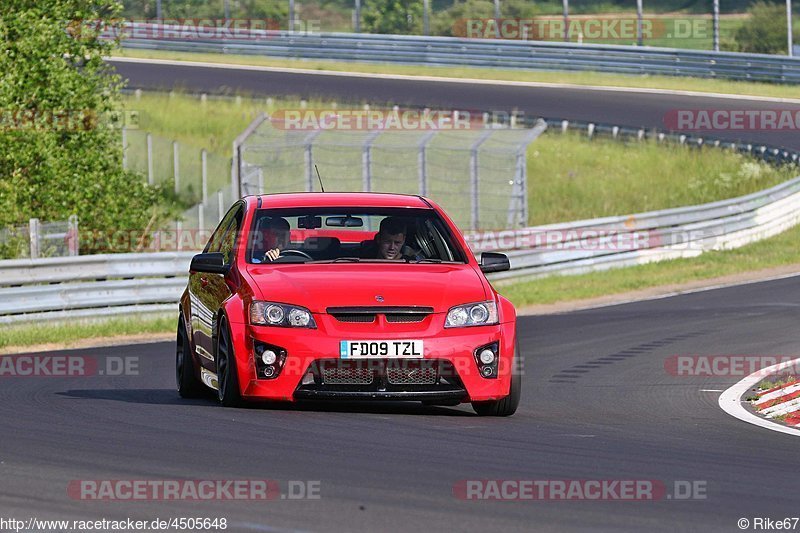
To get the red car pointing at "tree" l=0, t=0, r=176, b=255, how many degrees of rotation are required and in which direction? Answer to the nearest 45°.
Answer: approximately 180°

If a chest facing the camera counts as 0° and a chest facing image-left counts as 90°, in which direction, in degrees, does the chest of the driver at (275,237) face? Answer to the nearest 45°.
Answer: approximately 0°

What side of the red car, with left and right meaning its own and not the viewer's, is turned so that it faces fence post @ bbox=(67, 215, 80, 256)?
back

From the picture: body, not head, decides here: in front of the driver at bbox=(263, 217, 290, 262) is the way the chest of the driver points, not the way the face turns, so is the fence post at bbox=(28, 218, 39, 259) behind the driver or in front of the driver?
behind

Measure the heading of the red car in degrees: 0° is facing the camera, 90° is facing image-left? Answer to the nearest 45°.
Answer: approximately 0°

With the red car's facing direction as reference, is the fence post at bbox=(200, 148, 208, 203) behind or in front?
behind

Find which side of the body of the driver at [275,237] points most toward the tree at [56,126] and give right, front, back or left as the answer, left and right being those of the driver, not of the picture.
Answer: back

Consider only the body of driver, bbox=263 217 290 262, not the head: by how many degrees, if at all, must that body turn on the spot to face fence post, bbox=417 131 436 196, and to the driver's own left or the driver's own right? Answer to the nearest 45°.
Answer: approximately 180°

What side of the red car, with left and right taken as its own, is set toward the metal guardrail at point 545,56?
back
